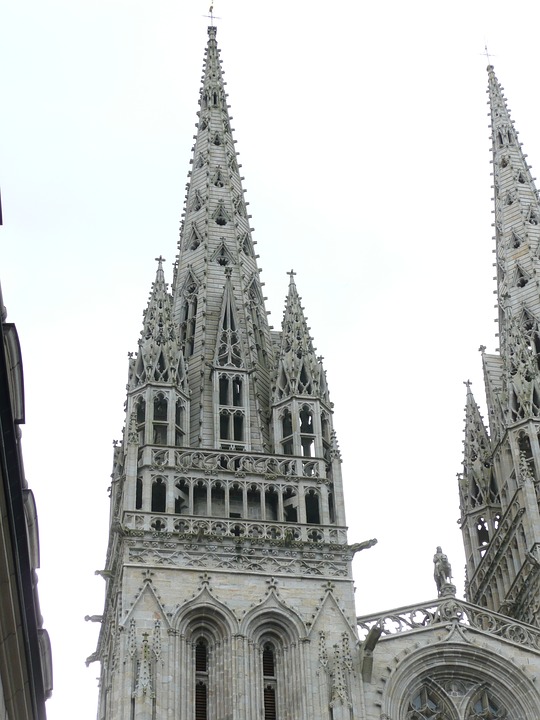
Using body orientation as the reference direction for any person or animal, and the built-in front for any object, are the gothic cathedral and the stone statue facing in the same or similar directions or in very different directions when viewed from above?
same or similar directions

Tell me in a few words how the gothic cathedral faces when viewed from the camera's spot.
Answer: facing the viewer

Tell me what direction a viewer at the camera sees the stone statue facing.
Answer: facing the viewer
